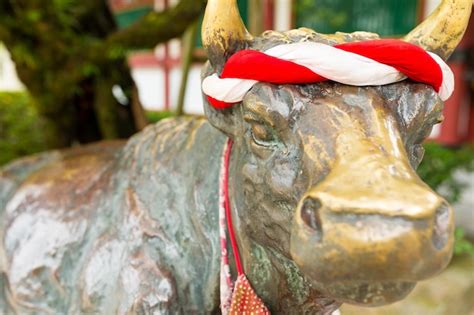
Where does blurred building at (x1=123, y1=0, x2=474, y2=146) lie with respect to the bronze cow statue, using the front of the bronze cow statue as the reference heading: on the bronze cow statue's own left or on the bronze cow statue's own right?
on the bronze cow statue's own left

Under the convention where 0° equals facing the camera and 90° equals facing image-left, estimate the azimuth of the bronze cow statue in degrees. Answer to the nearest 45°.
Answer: approximately 315°
